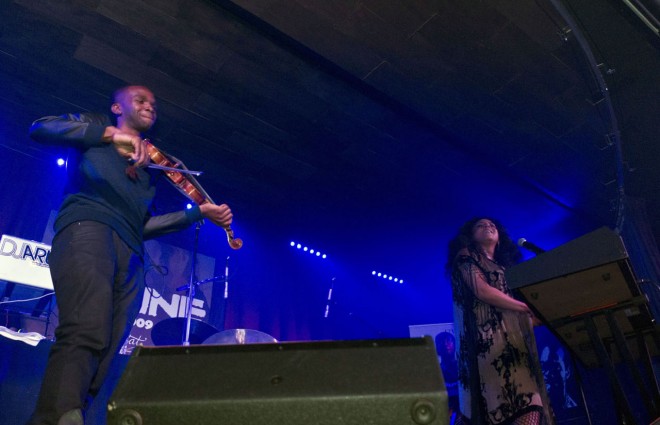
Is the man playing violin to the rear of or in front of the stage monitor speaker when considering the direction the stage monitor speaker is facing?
in front

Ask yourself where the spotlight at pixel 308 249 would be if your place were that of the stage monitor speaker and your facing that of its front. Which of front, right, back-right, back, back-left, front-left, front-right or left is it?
front

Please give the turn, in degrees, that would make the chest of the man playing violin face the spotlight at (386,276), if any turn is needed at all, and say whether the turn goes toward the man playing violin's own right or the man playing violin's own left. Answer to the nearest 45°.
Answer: approximately 90° to the man playing violin's own left

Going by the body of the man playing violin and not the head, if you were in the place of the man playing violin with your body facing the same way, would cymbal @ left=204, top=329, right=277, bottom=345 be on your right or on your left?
on your left

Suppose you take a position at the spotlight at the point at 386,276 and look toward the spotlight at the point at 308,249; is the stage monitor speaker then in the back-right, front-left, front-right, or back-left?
front-left

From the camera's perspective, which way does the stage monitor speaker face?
away from the camera

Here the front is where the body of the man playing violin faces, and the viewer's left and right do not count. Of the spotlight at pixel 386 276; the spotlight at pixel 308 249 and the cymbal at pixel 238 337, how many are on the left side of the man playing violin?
3

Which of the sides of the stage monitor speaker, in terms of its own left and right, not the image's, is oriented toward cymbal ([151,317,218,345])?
front

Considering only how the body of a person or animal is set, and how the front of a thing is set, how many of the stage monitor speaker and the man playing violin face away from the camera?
1

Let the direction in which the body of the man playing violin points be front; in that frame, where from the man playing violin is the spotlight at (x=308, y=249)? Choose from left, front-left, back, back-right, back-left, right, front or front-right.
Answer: left

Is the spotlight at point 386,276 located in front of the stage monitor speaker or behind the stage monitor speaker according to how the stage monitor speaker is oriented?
in front

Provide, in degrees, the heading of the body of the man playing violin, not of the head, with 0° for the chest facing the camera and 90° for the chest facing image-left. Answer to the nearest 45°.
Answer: approximately 315°

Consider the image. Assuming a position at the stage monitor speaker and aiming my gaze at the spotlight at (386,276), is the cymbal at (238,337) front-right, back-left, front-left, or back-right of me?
front-left

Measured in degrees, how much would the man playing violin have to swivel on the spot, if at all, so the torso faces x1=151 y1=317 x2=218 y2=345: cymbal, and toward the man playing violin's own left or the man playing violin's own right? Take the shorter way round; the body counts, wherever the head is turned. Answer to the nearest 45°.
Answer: approximately 135° to the man playing violin's own left

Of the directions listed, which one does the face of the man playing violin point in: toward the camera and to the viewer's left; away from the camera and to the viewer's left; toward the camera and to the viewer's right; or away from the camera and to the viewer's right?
toward the camera and to the viewer's right

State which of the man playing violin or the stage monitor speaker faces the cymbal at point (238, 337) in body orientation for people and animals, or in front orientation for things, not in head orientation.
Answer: the stage monitor speaker
